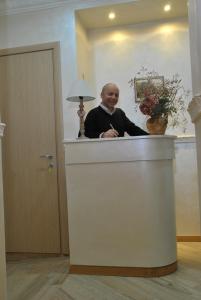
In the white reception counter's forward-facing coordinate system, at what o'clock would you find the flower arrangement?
The flower arrangement is roughly at 7 o'clock from the white reception counter.

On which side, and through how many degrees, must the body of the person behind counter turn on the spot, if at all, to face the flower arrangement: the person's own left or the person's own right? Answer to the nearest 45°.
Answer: approximately 90° to the person's own left

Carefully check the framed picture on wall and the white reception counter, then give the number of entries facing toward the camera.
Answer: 2

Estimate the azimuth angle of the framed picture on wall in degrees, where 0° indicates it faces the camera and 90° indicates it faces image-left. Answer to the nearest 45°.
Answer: approximately 0°

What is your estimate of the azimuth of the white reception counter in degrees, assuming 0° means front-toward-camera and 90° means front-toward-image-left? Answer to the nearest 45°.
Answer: approximately 0°

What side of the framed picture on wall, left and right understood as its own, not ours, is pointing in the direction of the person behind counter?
front

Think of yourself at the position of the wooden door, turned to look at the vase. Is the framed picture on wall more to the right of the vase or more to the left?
left
